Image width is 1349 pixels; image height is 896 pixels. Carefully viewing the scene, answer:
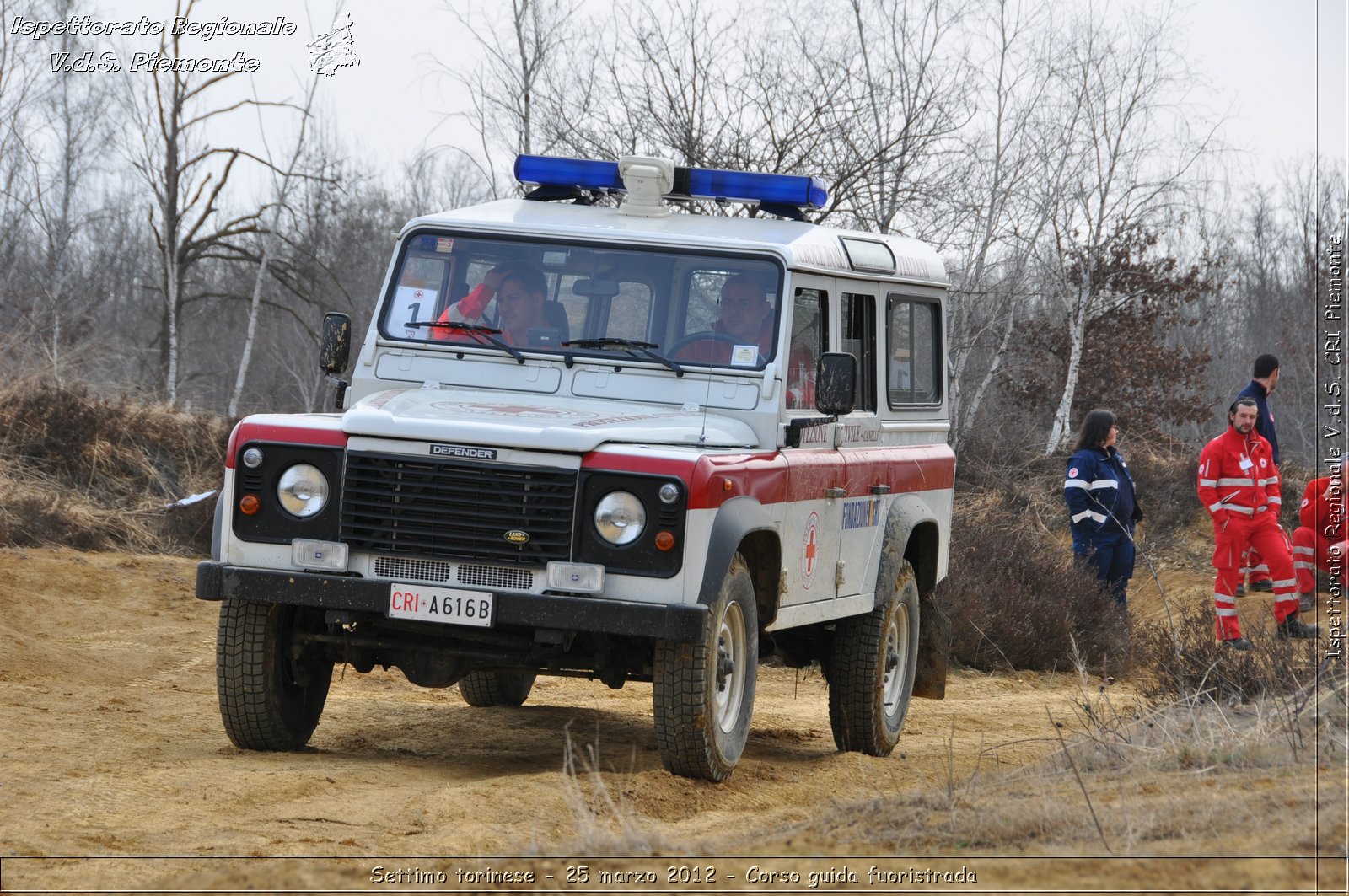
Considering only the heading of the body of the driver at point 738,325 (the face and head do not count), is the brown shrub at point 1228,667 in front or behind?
behind

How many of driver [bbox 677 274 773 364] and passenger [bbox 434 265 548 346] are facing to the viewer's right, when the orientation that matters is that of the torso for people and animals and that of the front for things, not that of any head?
0

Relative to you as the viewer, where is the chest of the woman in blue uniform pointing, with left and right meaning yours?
facing the viewer and to the right of the viewer

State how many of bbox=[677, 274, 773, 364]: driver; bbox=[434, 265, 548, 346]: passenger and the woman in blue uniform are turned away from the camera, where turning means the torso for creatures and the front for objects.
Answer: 0

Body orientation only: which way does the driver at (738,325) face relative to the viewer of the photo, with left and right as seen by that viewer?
facing the viewer and to the left of the viewer

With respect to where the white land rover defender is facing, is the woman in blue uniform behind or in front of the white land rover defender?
behind

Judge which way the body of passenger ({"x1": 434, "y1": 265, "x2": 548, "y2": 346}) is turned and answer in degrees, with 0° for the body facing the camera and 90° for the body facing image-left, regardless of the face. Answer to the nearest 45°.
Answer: approximately 45°

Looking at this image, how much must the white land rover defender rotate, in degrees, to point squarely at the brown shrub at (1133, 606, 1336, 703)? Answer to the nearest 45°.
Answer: approximately 135° to its left

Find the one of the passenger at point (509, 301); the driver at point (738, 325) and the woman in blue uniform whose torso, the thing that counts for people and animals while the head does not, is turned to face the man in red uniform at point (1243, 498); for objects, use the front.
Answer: the woman in blue uniform

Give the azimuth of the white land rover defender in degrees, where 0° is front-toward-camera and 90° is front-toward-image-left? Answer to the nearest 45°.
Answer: approximately 45°
